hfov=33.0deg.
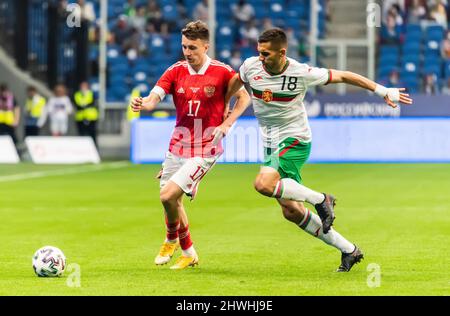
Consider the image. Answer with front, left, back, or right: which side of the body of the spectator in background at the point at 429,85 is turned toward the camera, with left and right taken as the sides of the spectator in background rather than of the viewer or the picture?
front

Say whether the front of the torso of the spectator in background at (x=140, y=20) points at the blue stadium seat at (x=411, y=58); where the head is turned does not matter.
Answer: no

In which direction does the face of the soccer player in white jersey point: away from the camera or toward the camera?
toward the camera

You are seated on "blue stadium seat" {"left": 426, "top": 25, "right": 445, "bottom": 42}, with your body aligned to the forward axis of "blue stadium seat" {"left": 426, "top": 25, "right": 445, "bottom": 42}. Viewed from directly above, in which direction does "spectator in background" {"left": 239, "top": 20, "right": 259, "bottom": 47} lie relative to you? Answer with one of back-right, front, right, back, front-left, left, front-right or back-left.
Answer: right

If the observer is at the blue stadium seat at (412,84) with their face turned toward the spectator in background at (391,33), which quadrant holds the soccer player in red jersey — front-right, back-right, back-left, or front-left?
back-left

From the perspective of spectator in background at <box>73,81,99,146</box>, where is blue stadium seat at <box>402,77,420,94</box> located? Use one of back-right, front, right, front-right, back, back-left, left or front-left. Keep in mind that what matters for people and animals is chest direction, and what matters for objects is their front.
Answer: left

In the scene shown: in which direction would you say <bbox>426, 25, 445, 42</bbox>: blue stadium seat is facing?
toward the camera

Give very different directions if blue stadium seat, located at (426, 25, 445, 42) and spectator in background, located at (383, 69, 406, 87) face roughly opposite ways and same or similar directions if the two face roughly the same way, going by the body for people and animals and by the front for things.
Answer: same or similar directions

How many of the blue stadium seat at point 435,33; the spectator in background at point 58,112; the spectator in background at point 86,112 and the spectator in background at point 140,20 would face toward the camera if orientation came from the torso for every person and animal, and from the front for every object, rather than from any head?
4

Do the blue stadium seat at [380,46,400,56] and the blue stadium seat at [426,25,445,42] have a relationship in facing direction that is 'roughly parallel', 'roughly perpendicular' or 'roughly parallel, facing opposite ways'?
roughly parallel

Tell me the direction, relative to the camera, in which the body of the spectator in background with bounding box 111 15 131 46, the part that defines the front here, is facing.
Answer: toward the camera

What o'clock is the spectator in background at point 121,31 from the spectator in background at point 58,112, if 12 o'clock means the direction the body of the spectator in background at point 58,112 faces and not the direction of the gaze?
the spectator in background at point 121,31 is roughly at 7 o'clock from the spectator in background at point 58,112.

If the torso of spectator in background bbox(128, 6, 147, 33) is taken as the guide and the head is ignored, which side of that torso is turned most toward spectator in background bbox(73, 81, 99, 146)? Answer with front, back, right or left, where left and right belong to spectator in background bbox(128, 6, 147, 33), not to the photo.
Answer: front

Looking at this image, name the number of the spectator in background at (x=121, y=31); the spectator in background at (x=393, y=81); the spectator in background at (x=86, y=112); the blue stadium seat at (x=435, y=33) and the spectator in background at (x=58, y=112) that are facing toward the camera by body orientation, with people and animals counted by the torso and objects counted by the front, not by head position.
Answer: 5

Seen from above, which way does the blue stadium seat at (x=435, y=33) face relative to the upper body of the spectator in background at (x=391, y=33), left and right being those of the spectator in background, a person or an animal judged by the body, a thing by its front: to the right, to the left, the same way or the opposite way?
the same way

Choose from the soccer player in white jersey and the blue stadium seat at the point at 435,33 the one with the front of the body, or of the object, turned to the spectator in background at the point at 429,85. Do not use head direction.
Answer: the blue stadium seat
